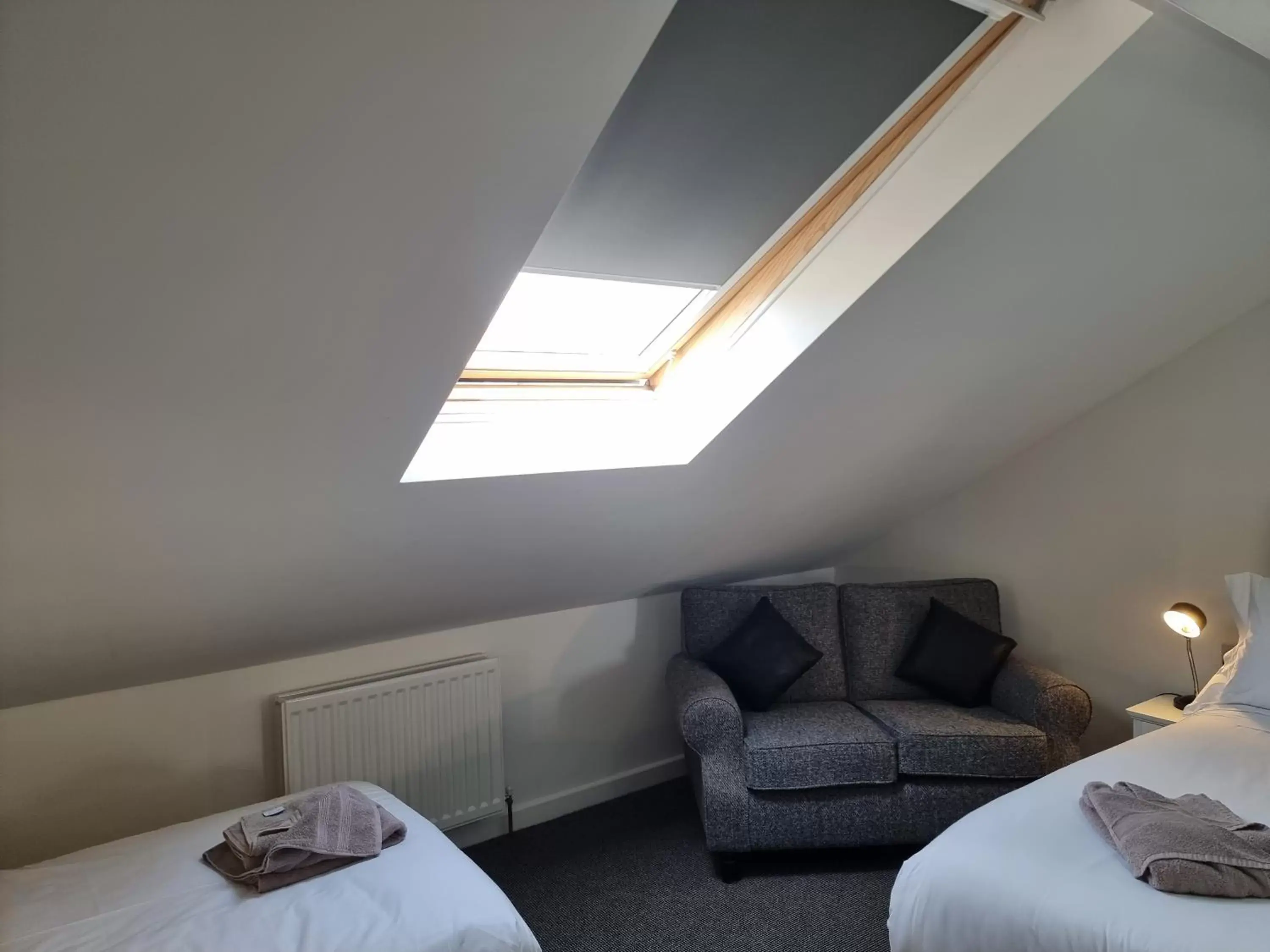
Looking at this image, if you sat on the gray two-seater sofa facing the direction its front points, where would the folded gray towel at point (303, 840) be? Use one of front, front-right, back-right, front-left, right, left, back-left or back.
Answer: front-right

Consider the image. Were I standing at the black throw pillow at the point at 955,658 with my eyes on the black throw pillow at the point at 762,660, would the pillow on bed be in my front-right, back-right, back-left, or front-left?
back-left

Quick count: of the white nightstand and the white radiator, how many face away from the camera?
0

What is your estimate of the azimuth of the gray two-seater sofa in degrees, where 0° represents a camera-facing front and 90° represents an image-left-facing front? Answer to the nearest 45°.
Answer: approximately 0°

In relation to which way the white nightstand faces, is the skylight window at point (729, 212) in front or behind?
in front

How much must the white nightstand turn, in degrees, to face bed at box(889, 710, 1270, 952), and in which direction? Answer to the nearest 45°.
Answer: approximately 45° to its left

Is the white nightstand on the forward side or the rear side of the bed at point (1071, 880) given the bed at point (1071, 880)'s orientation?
on the rear side

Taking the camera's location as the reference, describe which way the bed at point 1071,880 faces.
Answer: facing the viewer and to the left of the viewer

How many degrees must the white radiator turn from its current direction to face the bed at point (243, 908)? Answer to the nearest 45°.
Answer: approximately 45° to its right

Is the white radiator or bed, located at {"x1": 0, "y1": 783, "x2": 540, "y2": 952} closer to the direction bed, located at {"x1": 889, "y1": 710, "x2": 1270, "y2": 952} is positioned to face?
the bed

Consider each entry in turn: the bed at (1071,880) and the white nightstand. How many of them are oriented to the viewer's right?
0

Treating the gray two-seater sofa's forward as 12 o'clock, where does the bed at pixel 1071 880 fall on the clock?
The bed is roughly at 11 o'clock from the gray two-seater sofa.

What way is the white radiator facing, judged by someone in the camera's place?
facing the viewer and to the right of the viewer

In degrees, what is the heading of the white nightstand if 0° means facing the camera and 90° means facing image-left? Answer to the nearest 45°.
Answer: approximately 45°
